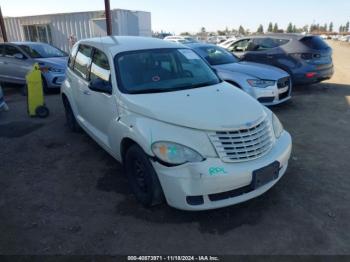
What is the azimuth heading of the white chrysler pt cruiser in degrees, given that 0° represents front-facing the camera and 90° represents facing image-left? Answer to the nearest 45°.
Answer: approximately 315°

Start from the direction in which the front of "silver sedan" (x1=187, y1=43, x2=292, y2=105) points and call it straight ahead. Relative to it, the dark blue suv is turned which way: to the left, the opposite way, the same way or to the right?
the opposite way

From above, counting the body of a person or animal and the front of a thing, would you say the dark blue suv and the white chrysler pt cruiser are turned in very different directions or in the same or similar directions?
very different directions

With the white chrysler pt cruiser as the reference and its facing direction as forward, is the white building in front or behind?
behind

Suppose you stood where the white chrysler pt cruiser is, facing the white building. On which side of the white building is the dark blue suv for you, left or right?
right

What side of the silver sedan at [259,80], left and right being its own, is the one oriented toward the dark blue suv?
left

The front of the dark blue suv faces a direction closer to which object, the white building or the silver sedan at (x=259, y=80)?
the white building

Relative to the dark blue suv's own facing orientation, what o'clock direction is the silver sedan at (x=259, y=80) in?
The silver sedan is roughly at 8 o'clock from the dark blue suv.

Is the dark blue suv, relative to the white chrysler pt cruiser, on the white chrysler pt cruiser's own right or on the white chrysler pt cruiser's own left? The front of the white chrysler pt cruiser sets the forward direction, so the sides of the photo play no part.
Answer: on the white chrysler pt cruiser's own left
